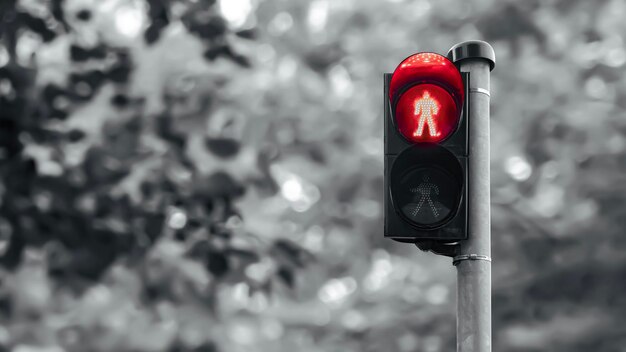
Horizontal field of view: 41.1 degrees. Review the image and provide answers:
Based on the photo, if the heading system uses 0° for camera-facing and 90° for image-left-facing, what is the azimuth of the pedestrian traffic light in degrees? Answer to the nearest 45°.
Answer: approximately 0°
